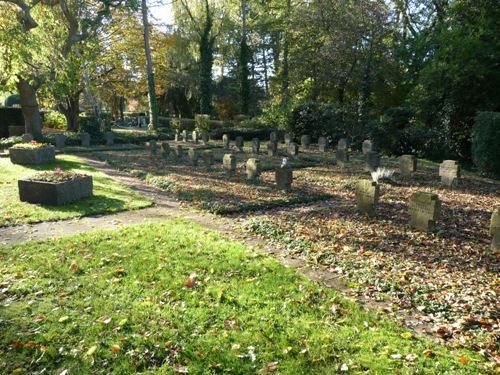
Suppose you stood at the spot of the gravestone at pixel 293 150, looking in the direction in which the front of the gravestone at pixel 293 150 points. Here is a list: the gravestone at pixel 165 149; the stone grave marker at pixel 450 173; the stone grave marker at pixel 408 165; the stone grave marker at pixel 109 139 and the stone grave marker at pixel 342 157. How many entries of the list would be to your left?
3

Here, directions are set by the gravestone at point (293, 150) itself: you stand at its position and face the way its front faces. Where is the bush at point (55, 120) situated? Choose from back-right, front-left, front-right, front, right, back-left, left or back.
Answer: right

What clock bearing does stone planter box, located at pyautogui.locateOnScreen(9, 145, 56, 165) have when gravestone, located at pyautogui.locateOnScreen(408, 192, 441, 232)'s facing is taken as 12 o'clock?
The stone planter box is roughly at 2 o'clock from the gravestone.

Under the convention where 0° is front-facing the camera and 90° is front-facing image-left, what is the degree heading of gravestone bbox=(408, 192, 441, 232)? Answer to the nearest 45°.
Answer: approximately 45°

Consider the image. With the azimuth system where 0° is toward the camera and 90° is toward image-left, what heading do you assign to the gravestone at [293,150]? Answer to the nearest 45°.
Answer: approximately 45°

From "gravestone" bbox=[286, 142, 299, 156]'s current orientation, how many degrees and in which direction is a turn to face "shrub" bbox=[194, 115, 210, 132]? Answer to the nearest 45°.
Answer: approximately 90° to its right

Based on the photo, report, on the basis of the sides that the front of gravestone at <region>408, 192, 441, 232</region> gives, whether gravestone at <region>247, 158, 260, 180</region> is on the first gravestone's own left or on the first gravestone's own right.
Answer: on the first gravestone's own right

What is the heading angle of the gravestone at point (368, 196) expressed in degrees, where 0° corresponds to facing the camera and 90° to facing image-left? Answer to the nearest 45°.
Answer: approximately 45°

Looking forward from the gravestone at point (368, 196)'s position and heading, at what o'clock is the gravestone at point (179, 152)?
the gravestone at point (179, 152) is roughly at 3 o'clock from the gravestone at point (368, 196).

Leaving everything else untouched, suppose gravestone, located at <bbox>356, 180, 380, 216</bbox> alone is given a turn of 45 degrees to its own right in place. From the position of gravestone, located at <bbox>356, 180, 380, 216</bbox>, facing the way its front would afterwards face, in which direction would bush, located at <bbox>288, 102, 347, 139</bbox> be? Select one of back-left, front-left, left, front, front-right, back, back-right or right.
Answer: right
